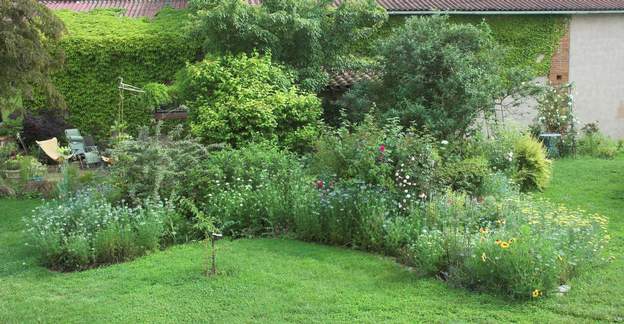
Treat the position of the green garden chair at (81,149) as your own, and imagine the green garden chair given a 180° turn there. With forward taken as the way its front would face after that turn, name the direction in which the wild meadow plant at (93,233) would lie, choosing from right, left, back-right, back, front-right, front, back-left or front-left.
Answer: back-left

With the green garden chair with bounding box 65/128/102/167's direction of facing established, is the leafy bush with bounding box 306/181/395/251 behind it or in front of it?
in front

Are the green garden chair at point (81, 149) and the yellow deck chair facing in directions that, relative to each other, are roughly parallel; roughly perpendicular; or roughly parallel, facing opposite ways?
roughly parallel

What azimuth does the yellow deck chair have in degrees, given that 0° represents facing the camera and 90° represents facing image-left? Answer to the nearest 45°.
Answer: approximately 315°

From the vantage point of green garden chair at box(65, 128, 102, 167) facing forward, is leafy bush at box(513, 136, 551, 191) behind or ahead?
ahead

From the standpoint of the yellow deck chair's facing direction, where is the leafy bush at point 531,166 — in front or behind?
in front

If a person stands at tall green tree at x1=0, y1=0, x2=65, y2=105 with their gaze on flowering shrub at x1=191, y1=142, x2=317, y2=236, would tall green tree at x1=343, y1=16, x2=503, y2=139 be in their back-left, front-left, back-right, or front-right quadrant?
front-left

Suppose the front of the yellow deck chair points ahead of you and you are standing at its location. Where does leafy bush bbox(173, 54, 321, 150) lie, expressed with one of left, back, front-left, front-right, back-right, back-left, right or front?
front

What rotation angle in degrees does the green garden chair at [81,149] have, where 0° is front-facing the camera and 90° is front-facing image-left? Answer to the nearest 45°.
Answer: approximately 315°

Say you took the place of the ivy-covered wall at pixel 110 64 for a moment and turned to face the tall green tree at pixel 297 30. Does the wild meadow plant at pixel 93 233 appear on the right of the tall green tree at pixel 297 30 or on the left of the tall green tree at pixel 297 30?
right
